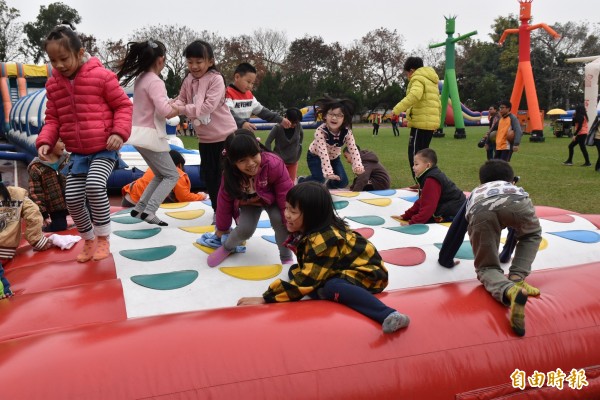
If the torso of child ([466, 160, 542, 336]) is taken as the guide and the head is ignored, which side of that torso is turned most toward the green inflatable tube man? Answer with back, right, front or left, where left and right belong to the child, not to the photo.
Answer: front

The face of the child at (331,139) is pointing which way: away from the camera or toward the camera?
toward the camera

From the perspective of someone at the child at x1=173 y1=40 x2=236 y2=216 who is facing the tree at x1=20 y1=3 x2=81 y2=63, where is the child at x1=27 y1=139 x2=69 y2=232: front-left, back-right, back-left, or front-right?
front-left

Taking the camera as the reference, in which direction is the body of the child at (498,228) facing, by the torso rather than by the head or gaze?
away from the camera

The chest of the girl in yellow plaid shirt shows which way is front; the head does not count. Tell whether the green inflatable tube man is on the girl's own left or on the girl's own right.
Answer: on the girl's own right

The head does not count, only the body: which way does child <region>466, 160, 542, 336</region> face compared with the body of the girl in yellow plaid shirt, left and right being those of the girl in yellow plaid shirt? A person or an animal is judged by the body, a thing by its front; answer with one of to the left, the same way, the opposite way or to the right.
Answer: to the right

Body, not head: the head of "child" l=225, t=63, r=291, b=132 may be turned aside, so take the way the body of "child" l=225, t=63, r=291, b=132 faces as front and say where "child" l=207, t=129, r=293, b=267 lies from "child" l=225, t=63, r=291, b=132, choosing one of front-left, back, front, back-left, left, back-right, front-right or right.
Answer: front-right

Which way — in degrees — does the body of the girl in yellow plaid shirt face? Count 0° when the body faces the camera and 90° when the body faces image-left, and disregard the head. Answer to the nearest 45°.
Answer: approximately 90°

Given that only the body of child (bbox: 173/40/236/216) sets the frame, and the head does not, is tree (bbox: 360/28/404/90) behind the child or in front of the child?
behind

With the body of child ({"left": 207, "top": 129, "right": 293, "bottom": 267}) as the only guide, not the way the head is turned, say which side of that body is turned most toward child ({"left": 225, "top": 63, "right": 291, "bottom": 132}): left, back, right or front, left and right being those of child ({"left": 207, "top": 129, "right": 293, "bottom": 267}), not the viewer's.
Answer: back

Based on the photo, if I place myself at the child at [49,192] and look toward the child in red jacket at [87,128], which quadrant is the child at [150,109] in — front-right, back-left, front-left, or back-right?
front-left

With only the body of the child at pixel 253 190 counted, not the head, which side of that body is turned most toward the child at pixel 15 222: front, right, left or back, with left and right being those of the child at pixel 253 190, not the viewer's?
right

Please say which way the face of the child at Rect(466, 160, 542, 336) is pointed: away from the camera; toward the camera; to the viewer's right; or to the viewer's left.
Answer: away from the camera

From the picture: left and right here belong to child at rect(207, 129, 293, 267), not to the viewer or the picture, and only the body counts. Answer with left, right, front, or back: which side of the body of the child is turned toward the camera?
front
